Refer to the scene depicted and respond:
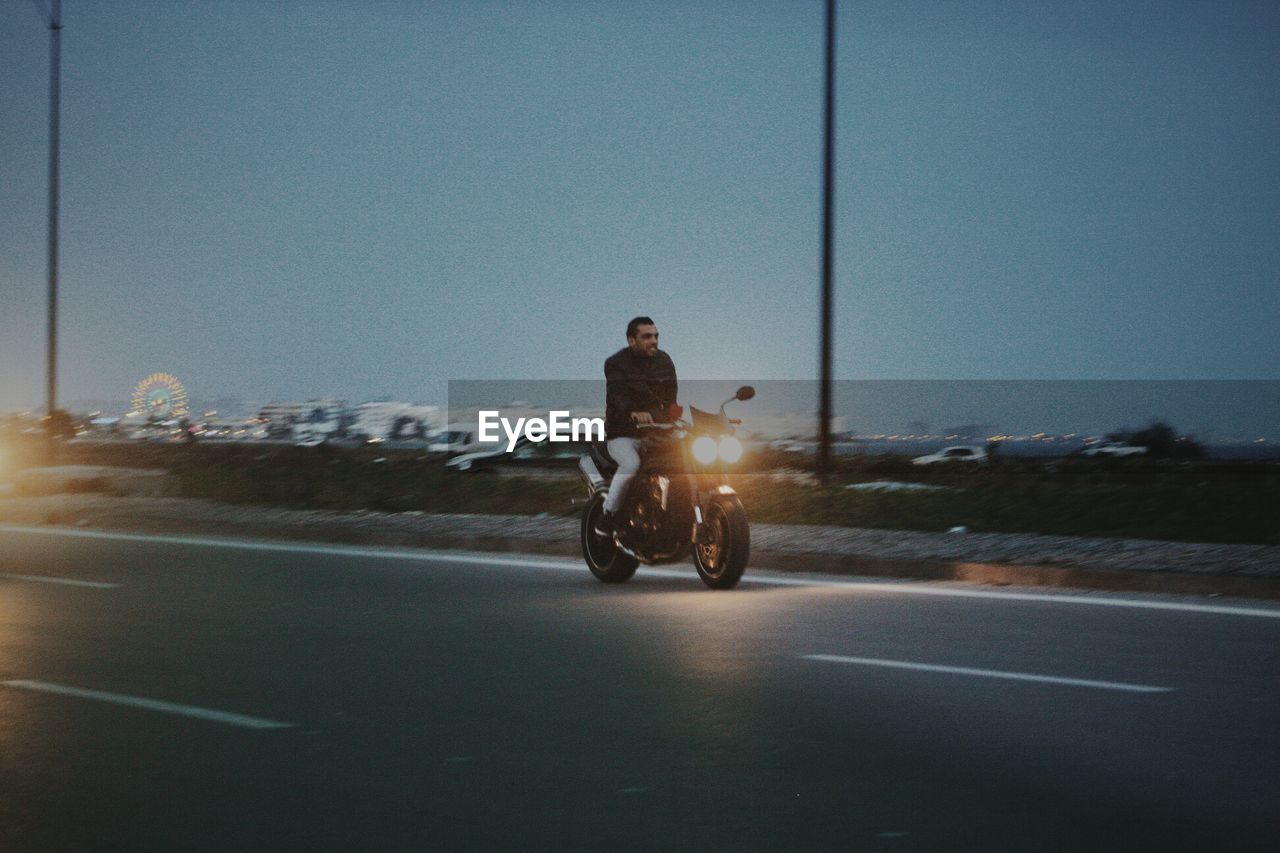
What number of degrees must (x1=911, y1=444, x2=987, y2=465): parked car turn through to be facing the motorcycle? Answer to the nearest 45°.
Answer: approximately 90° to its left

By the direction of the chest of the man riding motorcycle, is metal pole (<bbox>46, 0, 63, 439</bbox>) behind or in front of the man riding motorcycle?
behind

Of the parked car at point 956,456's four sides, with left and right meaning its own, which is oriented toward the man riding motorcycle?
left

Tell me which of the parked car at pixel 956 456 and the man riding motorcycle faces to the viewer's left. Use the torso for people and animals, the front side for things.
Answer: the parked car

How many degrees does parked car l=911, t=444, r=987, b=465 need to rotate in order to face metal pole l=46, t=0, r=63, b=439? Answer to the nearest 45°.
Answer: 0° — it already faces it

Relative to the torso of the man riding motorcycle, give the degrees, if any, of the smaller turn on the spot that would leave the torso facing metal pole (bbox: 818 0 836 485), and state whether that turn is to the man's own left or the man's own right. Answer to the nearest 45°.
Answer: approximately 135° to the man's own left

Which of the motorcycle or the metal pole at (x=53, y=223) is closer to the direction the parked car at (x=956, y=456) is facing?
the metal pole

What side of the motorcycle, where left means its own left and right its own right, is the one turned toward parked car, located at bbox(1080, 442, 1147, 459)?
left

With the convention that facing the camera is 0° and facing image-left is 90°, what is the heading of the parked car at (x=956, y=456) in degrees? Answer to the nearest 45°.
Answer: approximately 90°

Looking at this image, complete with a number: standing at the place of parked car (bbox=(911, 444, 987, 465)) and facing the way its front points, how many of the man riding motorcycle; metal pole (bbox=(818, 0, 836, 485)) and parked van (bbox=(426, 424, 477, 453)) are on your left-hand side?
2

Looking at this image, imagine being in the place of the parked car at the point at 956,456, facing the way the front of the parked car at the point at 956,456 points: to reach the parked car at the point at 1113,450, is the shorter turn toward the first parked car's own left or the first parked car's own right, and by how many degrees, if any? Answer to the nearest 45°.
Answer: approximately 180°

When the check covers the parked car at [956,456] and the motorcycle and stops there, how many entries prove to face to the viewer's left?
1

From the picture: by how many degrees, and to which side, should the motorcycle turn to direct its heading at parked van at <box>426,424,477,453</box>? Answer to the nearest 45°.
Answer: approximately 135° to its left

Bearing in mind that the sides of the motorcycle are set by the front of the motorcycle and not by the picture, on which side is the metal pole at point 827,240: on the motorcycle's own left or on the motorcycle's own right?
on the motorcycle's own left

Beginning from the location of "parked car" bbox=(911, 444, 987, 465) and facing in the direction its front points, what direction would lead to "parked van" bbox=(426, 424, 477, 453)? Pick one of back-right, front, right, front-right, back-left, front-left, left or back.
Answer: front-right

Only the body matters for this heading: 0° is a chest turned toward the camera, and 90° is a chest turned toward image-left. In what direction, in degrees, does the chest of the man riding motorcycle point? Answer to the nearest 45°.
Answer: approximately 315°
